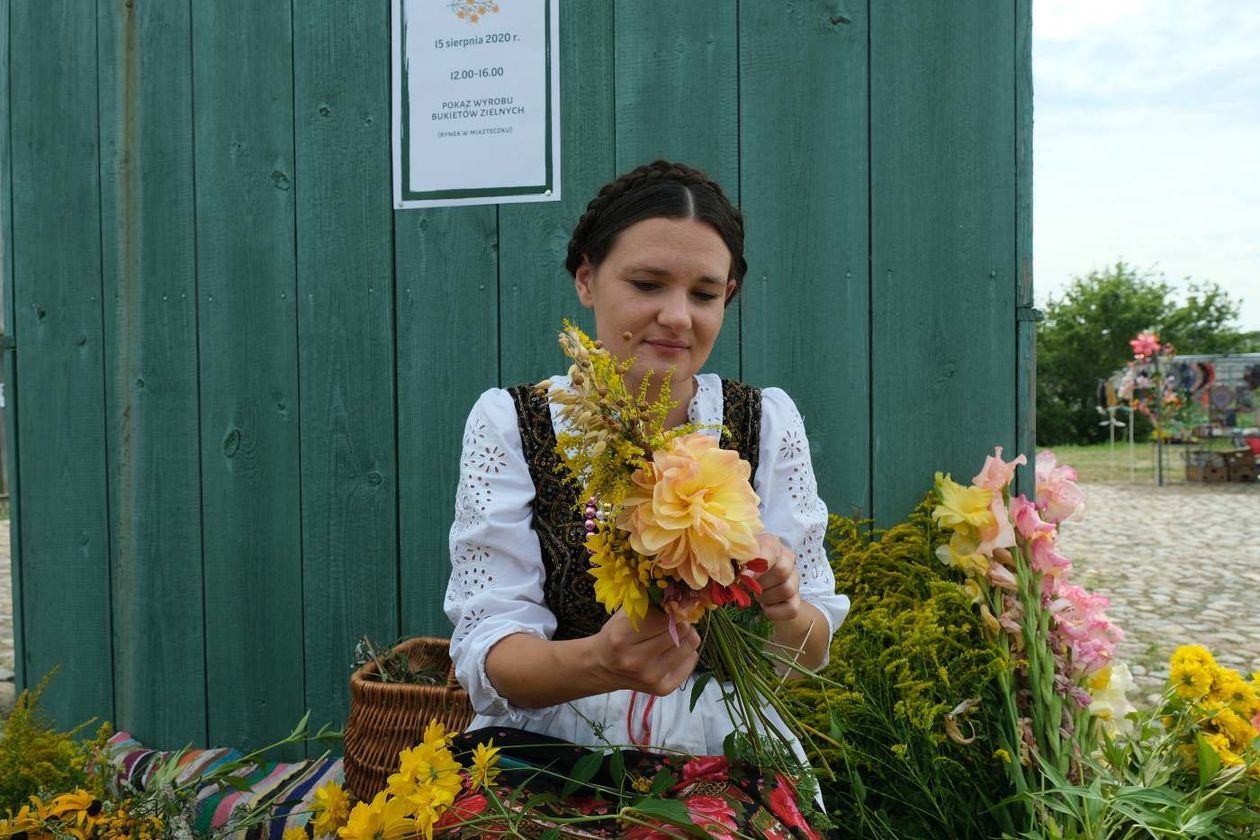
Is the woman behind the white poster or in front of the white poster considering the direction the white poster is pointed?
in front

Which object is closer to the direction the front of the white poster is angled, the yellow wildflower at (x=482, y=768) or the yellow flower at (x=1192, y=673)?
the yellow wildflower

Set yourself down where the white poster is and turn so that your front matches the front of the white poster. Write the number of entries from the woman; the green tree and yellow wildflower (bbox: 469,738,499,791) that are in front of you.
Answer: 2

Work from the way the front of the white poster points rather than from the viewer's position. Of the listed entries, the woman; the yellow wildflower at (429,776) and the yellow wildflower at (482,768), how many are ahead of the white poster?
3

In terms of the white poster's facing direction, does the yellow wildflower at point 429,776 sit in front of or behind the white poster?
in front

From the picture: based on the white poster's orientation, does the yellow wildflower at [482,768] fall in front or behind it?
in front

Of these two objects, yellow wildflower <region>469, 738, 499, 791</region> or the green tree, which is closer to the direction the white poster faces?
the yellow wildflower

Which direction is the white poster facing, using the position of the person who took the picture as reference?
facing the viewer

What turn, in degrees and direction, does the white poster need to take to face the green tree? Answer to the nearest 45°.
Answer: approximately 135° to its left

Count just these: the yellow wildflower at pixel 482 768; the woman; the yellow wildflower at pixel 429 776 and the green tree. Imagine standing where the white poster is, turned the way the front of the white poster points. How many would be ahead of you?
3

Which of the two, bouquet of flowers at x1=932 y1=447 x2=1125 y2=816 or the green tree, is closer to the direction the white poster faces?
the bouquet of flowers

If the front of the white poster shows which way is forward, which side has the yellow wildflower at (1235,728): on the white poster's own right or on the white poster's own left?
on the white poster's own left
